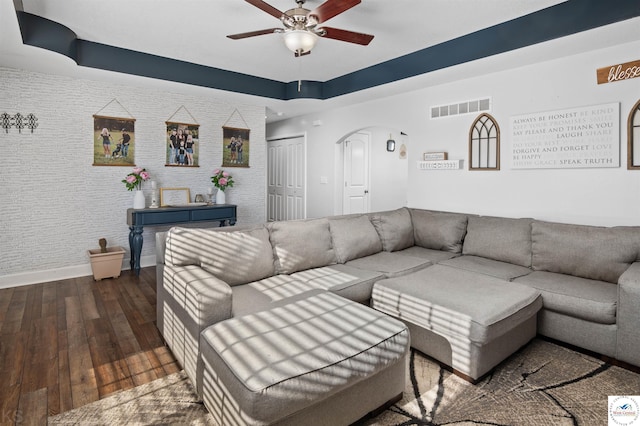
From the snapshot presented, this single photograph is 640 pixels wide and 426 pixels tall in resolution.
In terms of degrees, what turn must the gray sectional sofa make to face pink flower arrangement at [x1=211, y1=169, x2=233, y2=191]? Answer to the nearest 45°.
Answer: approximately 135° to its right

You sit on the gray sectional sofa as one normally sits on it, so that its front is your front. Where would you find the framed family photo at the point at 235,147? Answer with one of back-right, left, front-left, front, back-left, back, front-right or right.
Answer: back-right

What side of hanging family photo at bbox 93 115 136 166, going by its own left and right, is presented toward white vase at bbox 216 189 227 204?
left

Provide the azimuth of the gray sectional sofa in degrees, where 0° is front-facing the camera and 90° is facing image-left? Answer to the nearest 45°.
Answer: approximately 0°

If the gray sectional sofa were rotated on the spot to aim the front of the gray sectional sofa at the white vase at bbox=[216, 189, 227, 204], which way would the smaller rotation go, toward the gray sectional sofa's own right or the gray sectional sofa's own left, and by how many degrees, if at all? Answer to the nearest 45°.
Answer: approximately 135° to the gray sectional sofa's own right

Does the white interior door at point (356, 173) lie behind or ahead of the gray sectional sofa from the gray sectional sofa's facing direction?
behind

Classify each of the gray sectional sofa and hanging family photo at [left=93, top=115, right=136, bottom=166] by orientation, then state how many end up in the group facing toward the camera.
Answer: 2

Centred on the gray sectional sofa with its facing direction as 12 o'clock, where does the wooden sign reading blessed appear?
The wooden sign reading blessed is roughly at 8 o'clock from the gray sectional sofa.

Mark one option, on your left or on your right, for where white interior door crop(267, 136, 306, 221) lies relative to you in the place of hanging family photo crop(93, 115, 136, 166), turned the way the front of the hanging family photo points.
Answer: on your left
